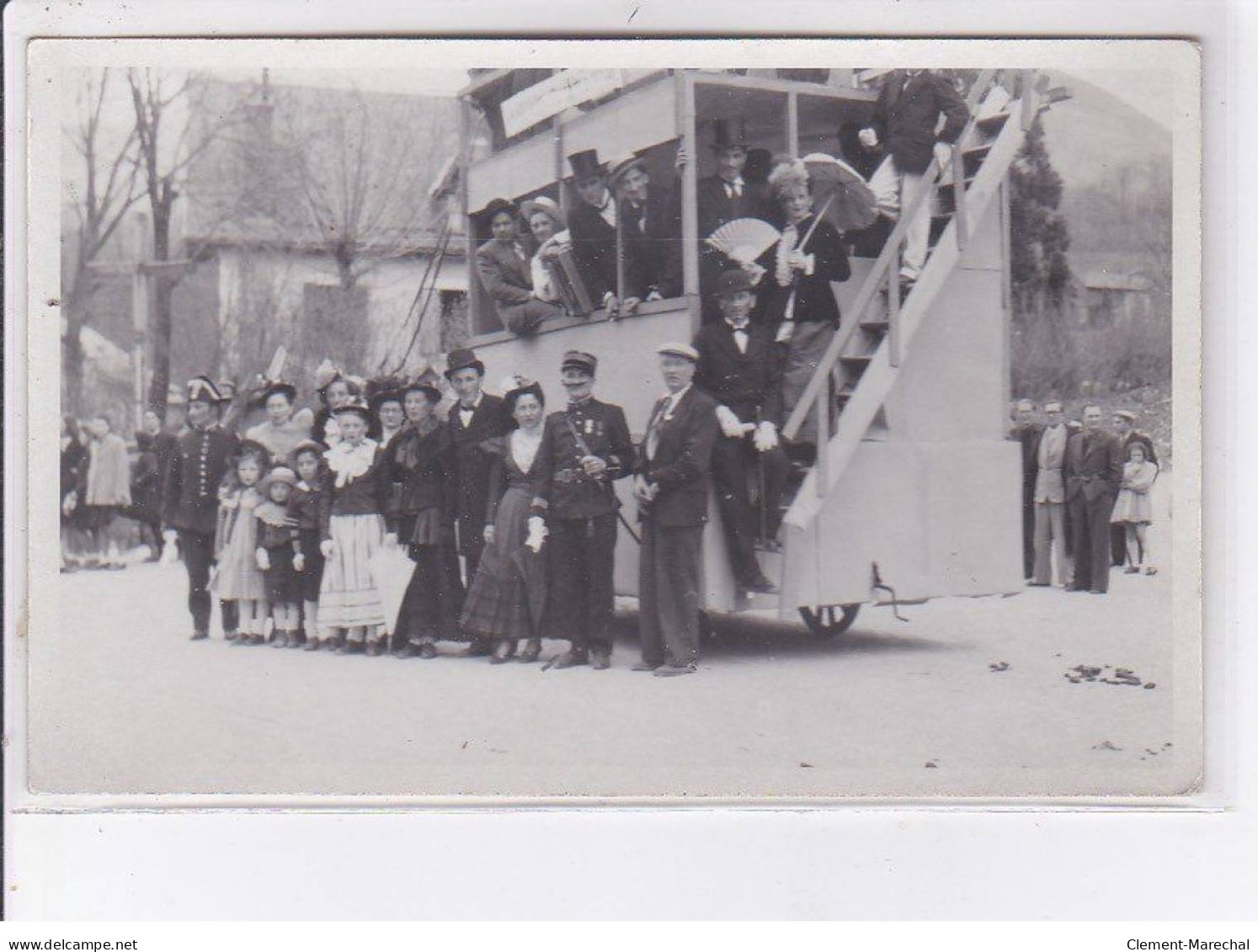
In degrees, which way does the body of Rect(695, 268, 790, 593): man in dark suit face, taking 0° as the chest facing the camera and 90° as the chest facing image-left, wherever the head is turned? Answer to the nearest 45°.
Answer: approximately 0°

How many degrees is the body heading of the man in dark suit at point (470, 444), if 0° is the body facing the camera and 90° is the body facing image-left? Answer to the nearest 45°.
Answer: approximately 0°

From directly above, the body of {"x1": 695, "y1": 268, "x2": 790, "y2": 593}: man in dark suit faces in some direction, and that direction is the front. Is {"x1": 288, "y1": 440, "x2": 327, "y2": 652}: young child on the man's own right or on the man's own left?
on the man's own right
